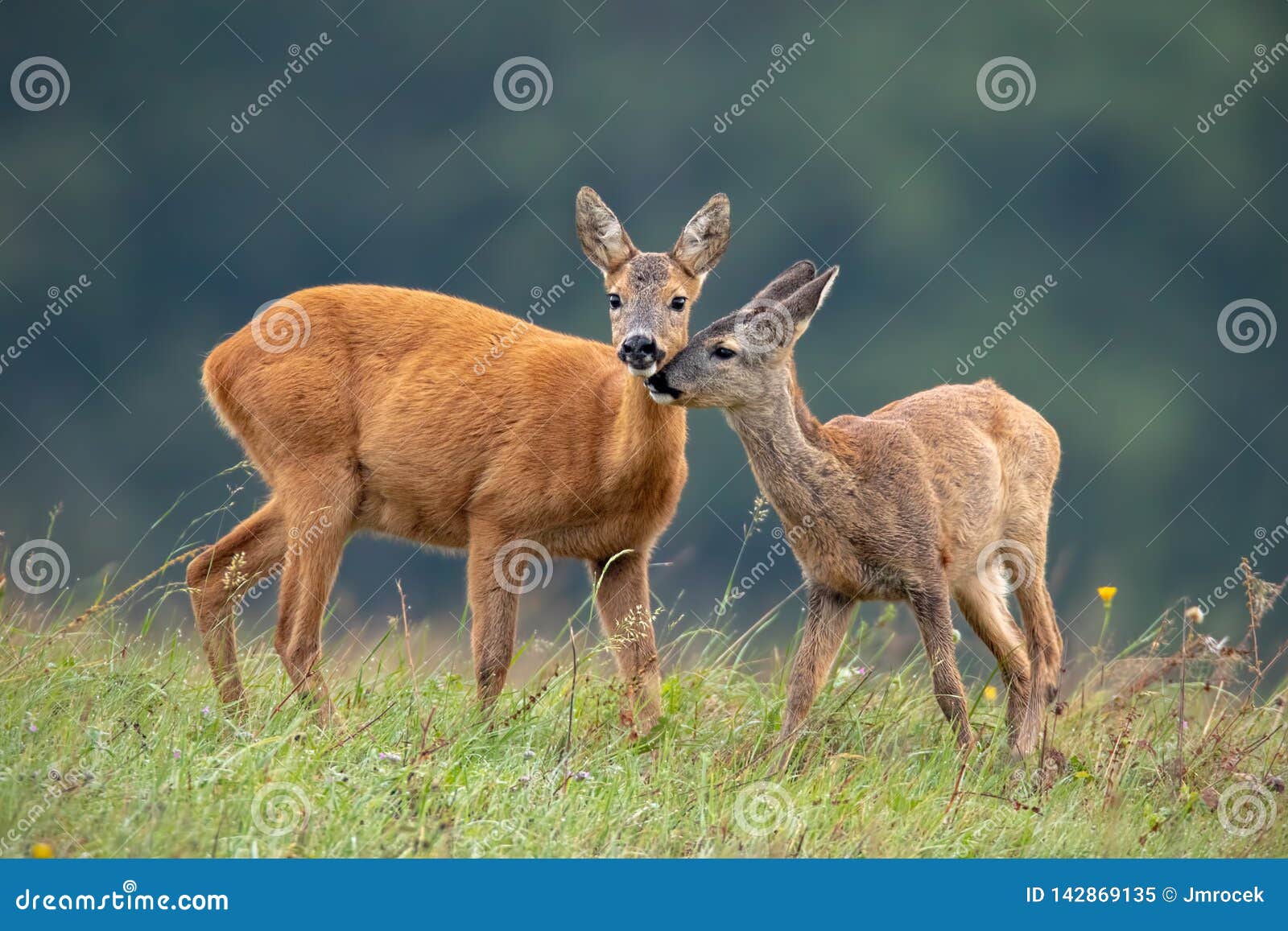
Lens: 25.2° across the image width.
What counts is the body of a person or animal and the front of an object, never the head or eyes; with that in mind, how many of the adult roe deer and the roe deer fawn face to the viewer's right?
1

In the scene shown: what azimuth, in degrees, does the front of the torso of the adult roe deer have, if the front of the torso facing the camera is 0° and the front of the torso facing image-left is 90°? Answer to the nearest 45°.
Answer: approximately 270°

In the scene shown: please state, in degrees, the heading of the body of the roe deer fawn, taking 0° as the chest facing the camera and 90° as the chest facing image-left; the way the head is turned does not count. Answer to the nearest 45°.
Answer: approximately 45°

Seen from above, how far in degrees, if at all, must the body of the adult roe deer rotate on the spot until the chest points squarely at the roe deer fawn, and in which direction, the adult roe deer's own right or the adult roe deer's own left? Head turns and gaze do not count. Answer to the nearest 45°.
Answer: approximately 45° to the adult roe deer's own right

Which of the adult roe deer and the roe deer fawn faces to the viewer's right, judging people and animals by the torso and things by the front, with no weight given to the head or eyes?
the adult roe deer
